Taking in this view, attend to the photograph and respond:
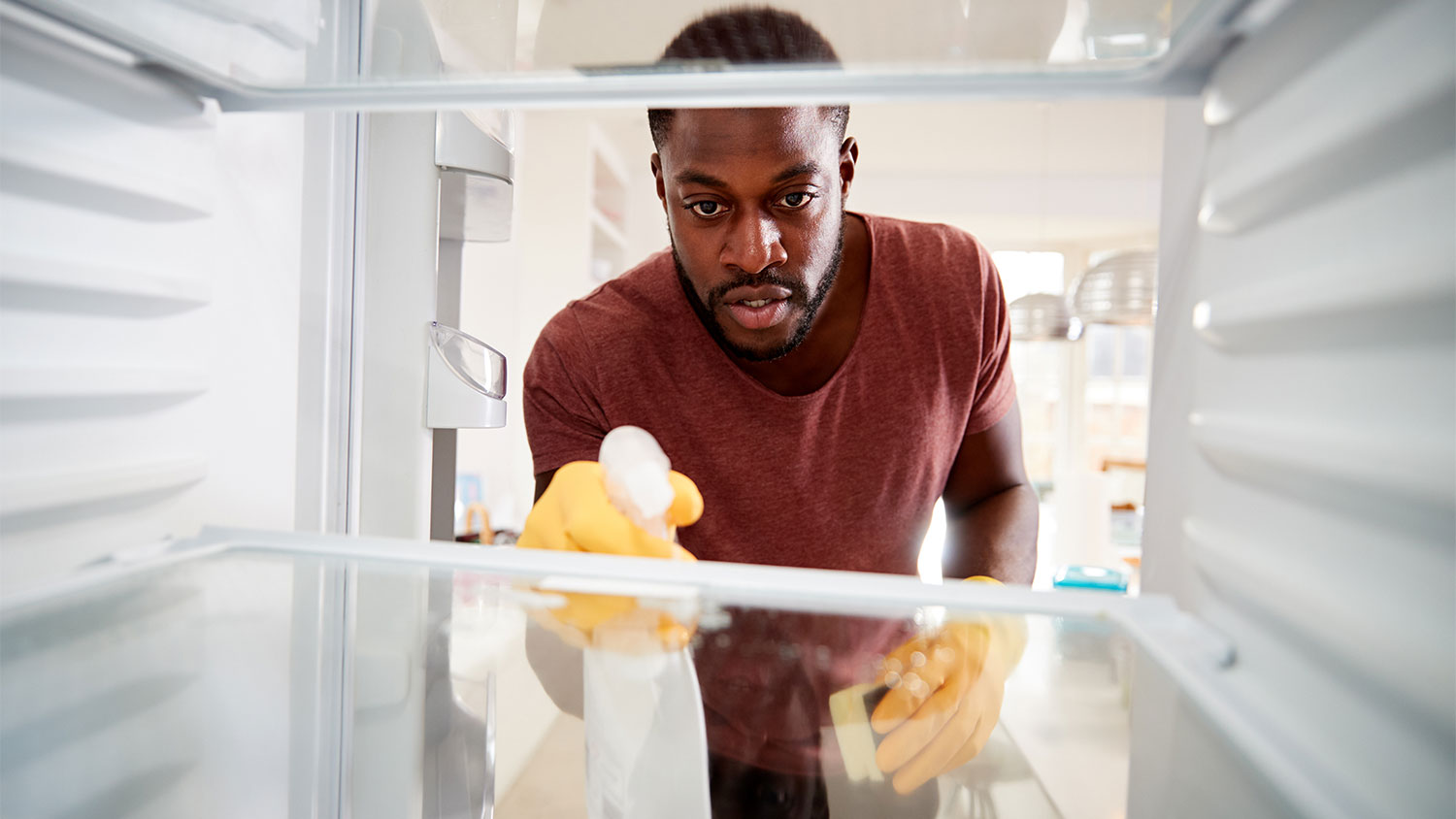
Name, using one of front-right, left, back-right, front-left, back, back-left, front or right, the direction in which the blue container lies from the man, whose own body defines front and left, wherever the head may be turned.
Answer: back-left

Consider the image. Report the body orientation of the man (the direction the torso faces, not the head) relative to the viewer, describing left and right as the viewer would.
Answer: facing the viewer

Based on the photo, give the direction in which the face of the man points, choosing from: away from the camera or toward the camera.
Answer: toward the camera
